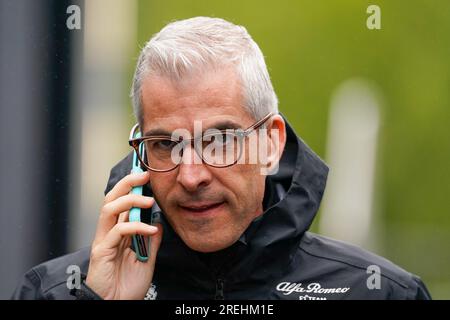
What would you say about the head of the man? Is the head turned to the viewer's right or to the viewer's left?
to the viewer's left

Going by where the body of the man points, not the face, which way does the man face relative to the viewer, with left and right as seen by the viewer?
facing the viewer
